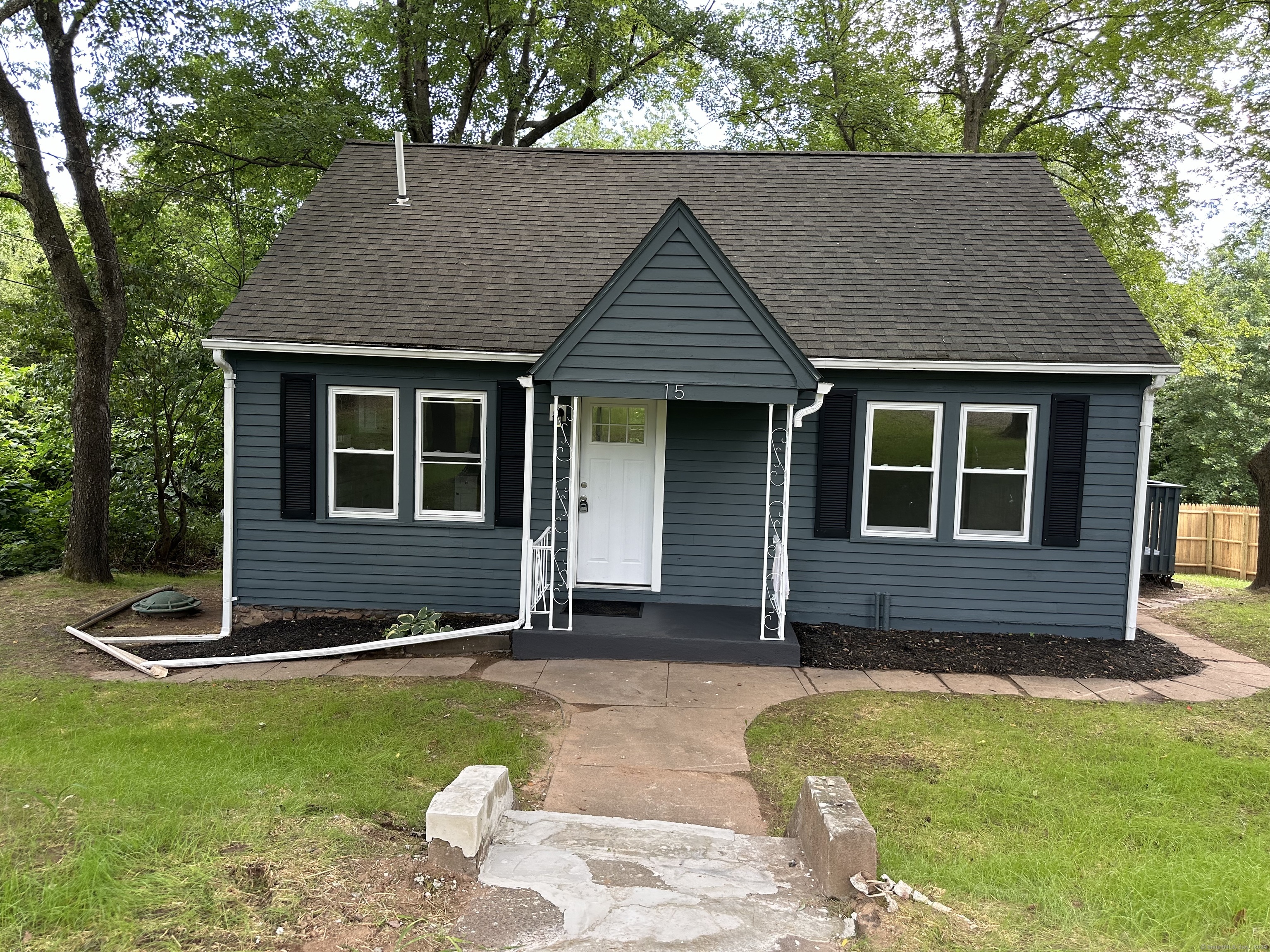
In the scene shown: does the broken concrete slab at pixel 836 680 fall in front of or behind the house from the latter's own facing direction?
in front

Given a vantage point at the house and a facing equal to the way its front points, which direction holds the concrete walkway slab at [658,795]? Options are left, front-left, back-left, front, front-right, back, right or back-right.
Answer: front

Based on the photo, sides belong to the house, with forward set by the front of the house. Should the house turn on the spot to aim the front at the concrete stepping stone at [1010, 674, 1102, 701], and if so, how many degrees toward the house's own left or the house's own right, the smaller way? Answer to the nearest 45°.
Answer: approximately 45° to the house's own left

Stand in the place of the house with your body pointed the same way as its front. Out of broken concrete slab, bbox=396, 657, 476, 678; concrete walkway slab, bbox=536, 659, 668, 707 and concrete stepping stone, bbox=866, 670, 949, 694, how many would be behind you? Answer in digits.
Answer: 0

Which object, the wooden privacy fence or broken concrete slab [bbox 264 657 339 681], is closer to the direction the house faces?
the broken concrete slab

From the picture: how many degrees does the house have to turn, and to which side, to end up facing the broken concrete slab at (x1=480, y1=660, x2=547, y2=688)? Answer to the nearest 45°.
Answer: approximately 45° to its right

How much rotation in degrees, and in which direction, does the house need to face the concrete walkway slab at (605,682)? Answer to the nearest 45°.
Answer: approximately 45° to its right

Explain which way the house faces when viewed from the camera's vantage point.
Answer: facing the viewer

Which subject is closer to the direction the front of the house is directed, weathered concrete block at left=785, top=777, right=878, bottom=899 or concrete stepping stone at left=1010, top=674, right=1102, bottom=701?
the weathered concrete block

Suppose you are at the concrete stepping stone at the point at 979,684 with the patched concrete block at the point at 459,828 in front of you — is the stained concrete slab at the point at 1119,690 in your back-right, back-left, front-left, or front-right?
back-left

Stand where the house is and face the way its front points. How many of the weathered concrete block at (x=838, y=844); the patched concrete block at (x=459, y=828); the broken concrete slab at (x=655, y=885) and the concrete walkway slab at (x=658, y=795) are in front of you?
4

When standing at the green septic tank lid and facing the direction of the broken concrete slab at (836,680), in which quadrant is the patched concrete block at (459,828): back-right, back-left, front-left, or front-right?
front-right

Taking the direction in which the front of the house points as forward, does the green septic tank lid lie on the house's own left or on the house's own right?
on the house's own right

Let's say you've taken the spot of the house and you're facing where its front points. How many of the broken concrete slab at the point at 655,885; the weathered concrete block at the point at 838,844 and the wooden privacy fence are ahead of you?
2

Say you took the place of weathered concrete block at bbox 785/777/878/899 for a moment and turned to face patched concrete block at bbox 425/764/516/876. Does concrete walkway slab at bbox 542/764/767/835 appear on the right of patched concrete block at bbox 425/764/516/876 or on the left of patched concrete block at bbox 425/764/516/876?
right

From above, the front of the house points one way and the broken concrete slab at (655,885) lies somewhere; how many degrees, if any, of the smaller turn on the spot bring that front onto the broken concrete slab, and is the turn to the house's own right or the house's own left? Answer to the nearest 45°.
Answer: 0° — it already faces it

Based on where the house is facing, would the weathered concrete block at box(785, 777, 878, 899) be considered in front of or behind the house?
in front

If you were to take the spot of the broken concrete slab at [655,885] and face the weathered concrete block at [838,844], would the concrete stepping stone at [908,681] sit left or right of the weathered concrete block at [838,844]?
left
